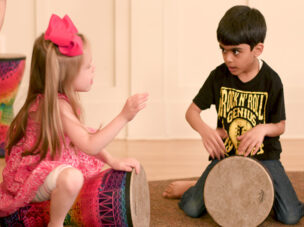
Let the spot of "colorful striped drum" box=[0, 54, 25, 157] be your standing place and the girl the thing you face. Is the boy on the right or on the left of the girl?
left

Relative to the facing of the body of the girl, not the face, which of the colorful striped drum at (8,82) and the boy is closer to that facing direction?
the boy

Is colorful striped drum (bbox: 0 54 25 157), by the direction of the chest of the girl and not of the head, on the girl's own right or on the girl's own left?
on the girl's own left

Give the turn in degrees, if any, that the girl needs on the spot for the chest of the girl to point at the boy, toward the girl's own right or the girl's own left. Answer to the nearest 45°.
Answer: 0° — they already face them

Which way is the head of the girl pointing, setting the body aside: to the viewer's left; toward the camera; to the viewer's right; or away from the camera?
to the viewer's right

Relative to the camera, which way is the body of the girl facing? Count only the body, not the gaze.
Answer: to the viewer's right

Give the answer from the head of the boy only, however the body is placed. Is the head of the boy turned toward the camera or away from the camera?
toward the camera
